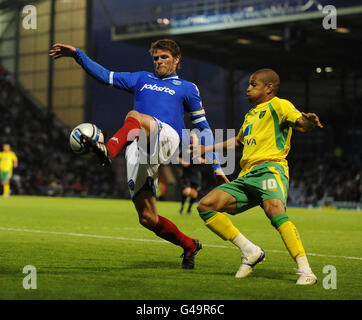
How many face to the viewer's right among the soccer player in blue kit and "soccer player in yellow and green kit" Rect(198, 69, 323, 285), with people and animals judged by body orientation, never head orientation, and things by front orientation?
0

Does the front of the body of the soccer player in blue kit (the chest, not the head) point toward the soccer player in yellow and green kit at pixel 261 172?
no

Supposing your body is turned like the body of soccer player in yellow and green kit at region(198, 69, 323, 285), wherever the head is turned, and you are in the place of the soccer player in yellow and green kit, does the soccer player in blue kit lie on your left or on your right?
on your right

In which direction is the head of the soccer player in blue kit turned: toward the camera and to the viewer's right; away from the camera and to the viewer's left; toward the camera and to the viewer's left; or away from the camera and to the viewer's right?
toward the camera and to the viewer's left

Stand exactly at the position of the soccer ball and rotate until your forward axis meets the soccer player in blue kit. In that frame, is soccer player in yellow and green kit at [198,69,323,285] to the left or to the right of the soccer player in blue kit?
right

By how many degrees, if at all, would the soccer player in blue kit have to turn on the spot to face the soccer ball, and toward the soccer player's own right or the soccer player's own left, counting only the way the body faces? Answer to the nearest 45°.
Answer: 0° — they already face it

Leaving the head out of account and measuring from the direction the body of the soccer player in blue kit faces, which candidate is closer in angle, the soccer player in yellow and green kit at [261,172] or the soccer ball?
the soccer ball

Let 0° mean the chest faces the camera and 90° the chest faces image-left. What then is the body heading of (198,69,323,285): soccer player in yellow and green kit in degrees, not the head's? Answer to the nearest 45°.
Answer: approximately 45°

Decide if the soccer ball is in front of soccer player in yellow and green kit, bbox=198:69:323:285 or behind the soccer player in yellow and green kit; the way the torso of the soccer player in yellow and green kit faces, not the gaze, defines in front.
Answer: in front

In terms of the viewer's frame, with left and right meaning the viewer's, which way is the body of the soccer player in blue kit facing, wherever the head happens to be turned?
facing the viewer and to the left of the viewer
